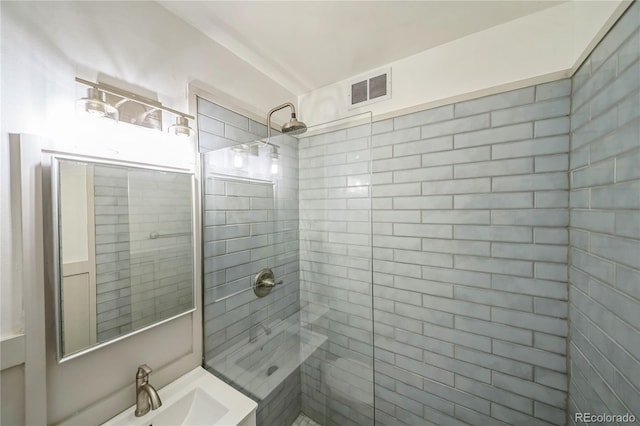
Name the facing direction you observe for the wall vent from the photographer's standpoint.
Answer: facing the viewer and to the left of the viewer

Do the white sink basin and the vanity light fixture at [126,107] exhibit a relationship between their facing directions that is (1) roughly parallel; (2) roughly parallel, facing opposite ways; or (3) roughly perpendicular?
roughly parallel

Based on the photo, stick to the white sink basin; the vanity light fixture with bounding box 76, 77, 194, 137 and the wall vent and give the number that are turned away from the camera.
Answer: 0

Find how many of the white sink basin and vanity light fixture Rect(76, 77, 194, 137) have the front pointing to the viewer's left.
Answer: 0

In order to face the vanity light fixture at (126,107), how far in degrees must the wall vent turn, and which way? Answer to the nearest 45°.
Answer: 0° — it already faces it

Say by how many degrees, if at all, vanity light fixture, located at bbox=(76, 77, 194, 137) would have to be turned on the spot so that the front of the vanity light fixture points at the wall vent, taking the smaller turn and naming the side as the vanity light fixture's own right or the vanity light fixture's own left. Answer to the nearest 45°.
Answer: approximately 45° to the vanity light fixture's own left
